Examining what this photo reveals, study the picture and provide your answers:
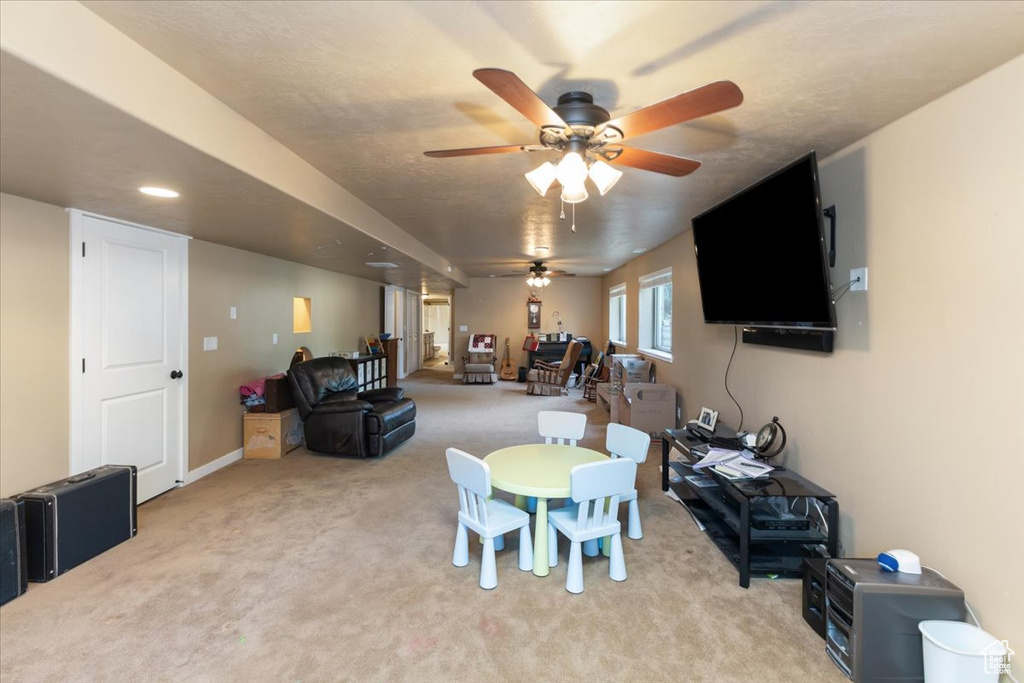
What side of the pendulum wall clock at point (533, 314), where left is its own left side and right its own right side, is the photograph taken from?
front

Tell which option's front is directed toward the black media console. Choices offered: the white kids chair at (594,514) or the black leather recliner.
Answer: the black leather recliner

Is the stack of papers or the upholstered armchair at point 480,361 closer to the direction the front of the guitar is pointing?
the stack of papers

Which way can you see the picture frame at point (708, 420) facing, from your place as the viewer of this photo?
facing the viewer and to the left of the viewer

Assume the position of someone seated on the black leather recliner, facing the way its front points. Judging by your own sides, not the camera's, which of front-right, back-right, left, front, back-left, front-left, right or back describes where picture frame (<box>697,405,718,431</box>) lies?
front

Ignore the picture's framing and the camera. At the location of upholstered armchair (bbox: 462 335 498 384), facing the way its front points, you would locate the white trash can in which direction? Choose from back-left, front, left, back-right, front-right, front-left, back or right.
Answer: front

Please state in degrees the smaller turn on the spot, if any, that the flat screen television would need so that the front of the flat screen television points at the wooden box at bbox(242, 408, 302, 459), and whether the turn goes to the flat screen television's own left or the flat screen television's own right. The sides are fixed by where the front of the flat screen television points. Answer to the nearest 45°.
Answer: approximately 45° to the flat screen television's own right

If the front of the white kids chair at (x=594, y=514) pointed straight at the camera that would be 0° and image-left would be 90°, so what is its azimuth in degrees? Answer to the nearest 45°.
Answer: approximately 135°

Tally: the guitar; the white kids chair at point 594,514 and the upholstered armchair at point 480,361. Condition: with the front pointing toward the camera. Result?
2

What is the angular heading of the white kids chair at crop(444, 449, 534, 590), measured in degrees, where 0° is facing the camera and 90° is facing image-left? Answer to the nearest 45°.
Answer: approximately 225°

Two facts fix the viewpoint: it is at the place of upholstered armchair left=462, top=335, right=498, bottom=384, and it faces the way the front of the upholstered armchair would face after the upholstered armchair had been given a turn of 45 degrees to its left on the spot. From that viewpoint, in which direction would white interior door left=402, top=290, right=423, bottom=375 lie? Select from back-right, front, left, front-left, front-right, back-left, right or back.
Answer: back

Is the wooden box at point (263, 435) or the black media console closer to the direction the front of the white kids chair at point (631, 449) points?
the wooden box

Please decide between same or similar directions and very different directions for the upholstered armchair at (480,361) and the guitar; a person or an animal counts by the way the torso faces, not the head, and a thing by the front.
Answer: same or similar directions

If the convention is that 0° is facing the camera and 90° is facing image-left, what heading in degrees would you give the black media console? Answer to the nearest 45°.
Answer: approximately 45°

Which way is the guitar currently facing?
toward the camera

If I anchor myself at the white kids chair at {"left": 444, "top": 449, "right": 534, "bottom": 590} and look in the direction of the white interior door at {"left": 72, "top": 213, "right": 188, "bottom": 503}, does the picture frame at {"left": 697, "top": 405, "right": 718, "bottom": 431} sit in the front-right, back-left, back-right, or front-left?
back-right

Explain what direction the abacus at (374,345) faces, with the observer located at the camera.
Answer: facing the viewer and to the right of the viewer

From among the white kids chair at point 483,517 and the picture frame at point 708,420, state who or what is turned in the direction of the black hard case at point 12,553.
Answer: the picture frame
